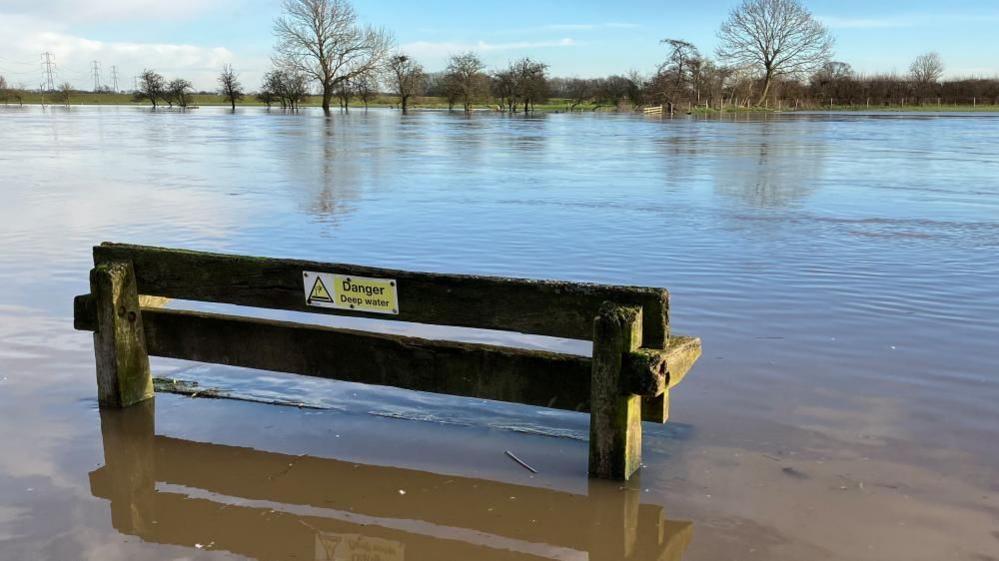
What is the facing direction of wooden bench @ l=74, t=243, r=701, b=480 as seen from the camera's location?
facing away from the viewer and to the right of the viewer
